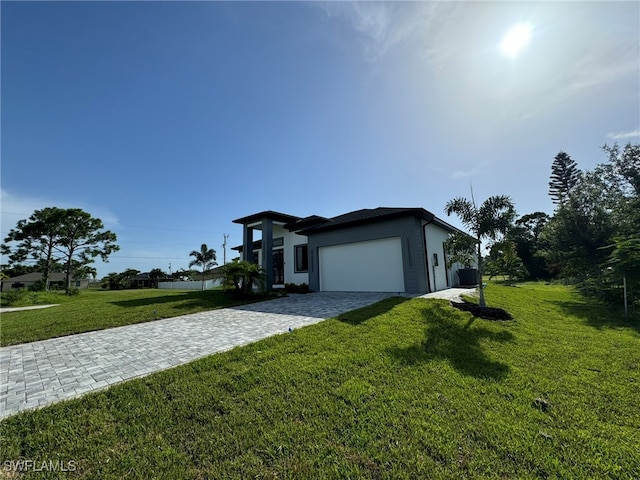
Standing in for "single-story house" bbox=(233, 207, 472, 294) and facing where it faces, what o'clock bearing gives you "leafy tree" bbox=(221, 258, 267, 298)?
The leafy tree is roughly at 1 o'clock from the single-story house.

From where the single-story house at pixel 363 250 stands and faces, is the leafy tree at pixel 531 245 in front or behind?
behind

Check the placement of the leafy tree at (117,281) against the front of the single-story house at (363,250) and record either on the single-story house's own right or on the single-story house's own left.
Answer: on the single-story house's own right

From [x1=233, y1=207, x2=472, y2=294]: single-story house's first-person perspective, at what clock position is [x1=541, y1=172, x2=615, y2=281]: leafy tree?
The leafy tree is roughly at 7 o'clock from the single-story house.

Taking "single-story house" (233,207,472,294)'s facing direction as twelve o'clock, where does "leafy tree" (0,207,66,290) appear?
The leafy tree is roughly at 2 o'clock from the single-story house.

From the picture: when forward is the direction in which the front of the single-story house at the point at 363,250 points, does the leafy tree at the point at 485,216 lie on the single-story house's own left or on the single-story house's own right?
on the single-story house's own left

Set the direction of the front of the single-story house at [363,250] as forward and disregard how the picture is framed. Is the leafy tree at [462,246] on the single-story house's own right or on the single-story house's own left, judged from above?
on the single-story house's own left

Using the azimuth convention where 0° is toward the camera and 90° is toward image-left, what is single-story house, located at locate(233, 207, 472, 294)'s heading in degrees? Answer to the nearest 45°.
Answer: approximately 45°
